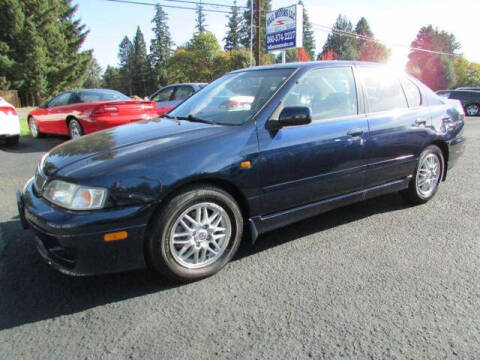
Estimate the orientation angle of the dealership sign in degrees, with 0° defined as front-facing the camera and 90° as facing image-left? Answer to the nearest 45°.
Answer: approximately 45°

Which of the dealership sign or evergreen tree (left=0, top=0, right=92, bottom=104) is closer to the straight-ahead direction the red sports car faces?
the evergreen tree

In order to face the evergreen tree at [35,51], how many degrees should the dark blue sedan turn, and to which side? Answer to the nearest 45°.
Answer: approximately 90° to its right

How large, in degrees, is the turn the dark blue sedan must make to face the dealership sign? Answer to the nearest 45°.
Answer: approximately 135° to its right

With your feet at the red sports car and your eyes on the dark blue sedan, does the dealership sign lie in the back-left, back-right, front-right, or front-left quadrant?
back-left

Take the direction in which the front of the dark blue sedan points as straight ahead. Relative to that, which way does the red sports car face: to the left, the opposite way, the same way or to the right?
to the right

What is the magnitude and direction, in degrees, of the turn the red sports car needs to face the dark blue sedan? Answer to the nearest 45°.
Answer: approximately 135° to its left

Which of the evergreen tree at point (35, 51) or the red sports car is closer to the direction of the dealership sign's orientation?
the red sports car

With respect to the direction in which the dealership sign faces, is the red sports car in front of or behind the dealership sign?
in front

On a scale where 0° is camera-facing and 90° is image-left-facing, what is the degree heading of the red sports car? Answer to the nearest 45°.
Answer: approximately 135°

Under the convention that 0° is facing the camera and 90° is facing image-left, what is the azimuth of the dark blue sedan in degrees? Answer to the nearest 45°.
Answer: approximately 45°

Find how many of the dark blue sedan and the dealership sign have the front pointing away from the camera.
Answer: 0

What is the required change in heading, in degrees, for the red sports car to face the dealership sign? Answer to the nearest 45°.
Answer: approximately 90° to its right

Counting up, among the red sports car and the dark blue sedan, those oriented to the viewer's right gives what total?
0

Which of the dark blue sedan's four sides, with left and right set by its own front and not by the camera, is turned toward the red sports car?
right
